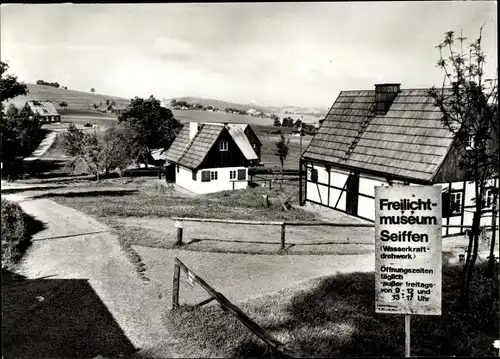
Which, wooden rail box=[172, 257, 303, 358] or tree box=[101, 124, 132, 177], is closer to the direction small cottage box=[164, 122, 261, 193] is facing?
the wooden rail

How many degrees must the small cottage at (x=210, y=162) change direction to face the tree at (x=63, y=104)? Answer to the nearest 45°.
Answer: approximately 135° to its right

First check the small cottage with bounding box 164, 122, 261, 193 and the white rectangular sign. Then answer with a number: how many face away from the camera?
0

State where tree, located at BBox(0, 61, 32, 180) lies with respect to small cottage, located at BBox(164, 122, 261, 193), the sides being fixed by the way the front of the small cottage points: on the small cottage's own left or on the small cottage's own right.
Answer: on the small cottage's own right

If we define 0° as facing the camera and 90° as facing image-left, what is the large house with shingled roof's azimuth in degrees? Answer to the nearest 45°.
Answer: approximately 45°

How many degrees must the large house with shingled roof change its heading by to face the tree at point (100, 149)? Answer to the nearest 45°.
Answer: approximately 45° to its right

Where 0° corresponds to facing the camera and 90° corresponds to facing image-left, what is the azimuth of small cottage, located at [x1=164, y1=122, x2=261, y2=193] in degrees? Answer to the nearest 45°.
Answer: approximately 315°

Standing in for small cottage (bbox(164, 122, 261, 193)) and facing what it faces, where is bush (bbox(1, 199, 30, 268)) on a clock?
The bush is roughly at 2 o'clock from the small cottage.

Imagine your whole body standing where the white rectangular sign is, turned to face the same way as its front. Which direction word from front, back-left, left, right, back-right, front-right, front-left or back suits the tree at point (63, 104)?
back-right

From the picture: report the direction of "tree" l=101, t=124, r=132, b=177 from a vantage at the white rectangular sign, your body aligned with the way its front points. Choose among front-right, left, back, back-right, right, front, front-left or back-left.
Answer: back-right
